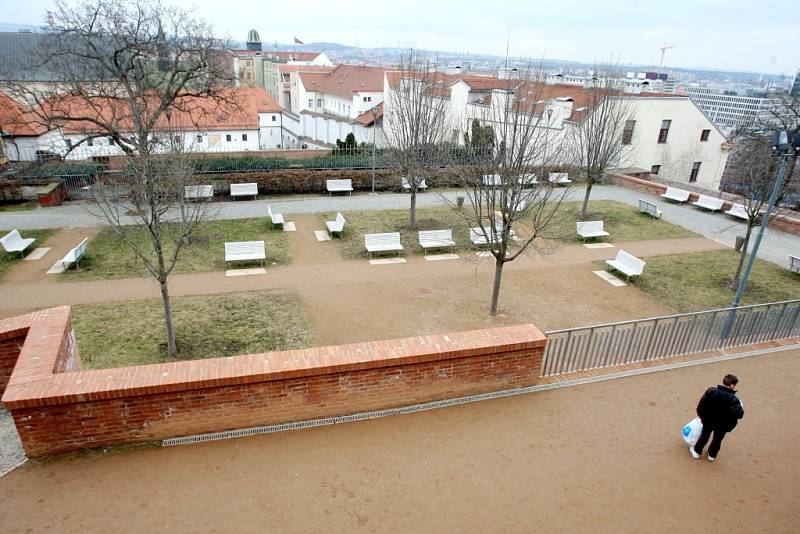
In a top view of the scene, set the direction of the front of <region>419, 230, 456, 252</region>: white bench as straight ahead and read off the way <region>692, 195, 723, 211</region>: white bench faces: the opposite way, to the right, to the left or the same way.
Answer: to the right

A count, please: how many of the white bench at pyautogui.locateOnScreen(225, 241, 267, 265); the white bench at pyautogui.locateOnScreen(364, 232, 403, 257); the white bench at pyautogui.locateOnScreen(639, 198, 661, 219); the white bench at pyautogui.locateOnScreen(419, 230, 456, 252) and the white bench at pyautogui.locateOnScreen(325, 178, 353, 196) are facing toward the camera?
4

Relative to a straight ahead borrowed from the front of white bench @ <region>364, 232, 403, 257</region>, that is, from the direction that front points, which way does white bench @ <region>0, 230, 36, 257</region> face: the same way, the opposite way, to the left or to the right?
to the left

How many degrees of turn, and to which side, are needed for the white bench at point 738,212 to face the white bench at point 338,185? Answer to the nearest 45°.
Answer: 0° — it already faces it

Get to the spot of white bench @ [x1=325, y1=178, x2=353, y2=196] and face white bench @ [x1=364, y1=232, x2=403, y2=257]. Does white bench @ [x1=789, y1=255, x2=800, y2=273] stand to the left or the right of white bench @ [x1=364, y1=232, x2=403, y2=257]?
left

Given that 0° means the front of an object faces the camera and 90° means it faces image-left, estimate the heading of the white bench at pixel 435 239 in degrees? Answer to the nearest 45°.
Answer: approximately 0°

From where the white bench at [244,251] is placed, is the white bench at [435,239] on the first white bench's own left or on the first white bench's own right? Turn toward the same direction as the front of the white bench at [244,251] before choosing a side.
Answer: on the first white bench's own left

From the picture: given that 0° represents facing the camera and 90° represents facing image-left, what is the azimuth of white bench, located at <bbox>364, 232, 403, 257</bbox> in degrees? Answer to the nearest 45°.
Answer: approximately 0°

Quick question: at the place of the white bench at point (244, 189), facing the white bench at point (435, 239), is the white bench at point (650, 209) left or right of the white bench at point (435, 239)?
left

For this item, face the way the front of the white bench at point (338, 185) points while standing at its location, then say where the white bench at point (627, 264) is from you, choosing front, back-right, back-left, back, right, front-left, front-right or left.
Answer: front-left

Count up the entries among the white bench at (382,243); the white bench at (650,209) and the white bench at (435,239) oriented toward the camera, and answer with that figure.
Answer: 2

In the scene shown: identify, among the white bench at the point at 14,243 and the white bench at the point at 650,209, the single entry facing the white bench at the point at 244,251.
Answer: the white bench at the point at 14,243

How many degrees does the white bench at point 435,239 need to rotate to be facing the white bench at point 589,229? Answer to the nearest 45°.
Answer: approximately 90° to its left

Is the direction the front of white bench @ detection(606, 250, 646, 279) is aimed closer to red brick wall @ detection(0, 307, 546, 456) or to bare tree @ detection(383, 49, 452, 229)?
the red brick wall
